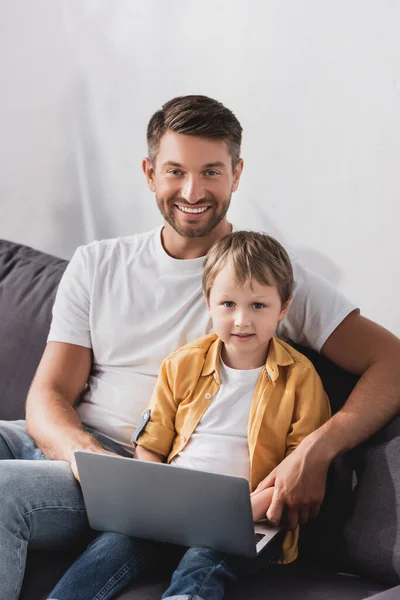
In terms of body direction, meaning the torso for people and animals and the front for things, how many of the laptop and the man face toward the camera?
1

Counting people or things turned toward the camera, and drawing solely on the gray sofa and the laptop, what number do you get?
1

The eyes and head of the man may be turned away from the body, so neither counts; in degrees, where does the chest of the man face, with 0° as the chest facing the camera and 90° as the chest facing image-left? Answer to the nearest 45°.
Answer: approximately 0°

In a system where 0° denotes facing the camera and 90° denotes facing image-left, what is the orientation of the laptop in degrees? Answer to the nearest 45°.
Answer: approximately 225°

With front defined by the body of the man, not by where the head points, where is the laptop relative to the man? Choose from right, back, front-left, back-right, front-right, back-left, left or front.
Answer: front

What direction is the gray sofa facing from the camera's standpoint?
toward the camera
